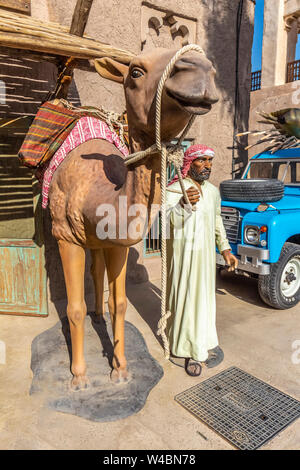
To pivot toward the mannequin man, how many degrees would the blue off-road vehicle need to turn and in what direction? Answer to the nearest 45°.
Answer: approximately 45° to its left

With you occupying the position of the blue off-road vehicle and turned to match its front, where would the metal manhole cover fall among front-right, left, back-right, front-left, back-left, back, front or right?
front-left

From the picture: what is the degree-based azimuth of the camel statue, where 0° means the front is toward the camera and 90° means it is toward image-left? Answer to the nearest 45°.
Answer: approximately 315°

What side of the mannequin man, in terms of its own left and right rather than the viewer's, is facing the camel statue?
right

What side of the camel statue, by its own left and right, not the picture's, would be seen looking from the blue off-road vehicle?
left

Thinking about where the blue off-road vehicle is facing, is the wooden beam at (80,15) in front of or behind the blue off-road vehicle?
in front

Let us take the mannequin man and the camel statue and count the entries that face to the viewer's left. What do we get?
0
